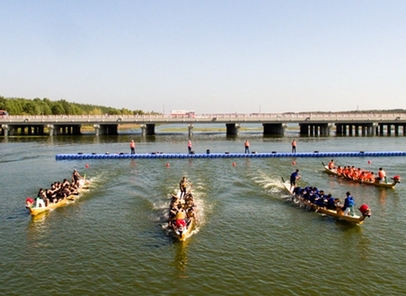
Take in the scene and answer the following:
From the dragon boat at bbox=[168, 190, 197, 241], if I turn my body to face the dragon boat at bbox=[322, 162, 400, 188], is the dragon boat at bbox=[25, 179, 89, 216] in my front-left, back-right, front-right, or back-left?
back-left

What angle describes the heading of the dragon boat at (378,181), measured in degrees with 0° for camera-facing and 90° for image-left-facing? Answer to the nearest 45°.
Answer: approximately 315°

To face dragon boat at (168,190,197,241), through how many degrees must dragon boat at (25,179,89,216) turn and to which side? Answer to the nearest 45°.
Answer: approximately 90° to its left

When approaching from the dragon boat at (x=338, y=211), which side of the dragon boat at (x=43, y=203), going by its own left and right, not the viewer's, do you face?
left

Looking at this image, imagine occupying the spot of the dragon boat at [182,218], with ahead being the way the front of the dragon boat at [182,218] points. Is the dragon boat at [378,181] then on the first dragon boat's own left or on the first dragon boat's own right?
on the first dragon boat's own left

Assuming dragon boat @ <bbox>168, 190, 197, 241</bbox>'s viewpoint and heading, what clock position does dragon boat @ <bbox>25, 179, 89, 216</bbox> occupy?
dragon boat @ <bbox>25, 179, 89, 216</bbox> is roughly at 4 o'clock from dragon boat @ <bbox>168, 190, 197, 241</bbox>.

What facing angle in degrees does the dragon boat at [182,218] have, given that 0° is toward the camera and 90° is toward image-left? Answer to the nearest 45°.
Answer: approximately 0°

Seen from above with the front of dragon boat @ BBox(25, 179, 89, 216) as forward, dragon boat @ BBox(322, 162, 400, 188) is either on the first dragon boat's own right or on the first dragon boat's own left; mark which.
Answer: on the first dragon boat's own left

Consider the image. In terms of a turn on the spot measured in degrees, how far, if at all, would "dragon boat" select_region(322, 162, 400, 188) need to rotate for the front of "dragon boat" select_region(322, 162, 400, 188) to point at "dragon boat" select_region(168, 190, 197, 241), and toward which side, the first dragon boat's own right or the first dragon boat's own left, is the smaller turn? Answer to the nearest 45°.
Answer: approximately 90° to the first dragon boat's own right

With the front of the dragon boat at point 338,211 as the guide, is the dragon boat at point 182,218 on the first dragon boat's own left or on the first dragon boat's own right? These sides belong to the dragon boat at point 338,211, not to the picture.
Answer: on the first dragon boat's own right
